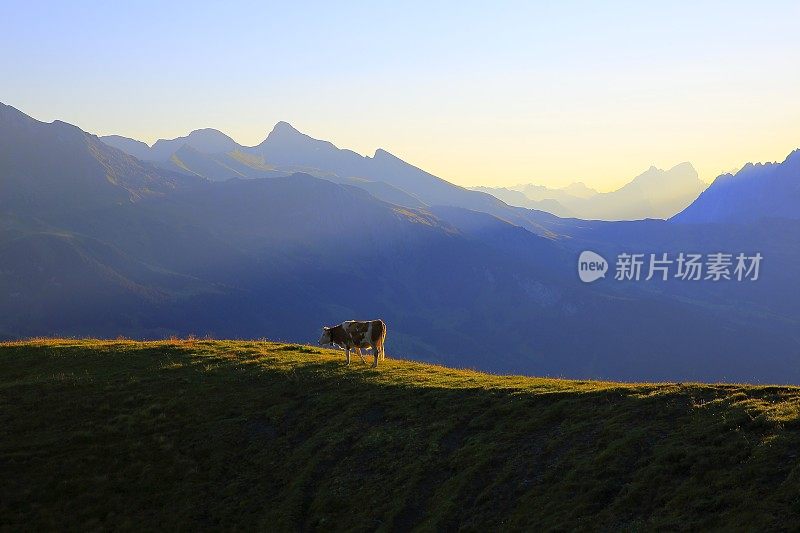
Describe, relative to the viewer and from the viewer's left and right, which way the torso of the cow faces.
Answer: facing to the left of the viewer
